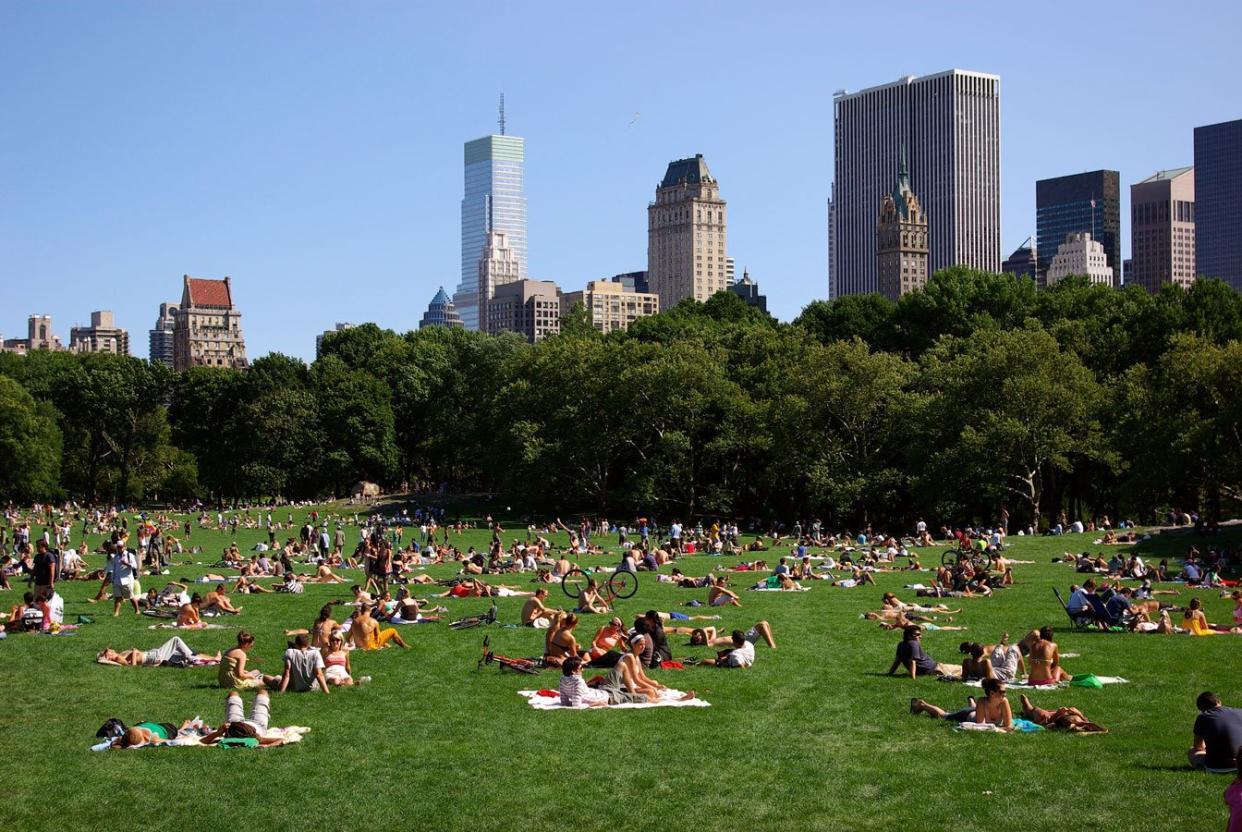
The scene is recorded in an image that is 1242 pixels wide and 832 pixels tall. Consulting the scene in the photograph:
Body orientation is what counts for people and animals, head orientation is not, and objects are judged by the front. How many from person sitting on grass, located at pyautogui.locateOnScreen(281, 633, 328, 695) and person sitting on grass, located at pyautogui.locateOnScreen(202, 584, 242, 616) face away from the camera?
1

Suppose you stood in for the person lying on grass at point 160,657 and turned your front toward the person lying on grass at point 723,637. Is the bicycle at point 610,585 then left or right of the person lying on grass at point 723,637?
left

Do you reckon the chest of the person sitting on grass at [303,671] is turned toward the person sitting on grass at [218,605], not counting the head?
yes

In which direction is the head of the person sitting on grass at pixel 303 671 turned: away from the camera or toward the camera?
away from the camera

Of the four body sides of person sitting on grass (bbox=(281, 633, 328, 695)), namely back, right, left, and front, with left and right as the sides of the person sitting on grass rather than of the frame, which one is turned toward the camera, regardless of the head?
back

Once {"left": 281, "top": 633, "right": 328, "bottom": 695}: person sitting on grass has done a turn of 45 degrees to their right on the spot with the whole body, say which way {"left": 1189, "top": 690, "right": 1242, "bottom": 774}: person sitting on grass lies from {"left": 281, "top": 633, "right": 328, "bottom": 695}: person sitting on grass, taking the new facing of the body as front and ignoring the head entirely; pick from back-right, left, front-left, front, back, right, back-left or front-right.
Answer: right

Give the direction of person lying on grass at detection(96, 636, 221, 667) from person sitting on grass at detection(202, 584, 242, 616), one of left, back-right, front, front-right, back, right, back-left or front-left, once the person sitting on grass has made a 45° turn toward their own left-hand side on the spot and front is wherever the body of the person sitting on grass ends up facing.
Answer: back-right
